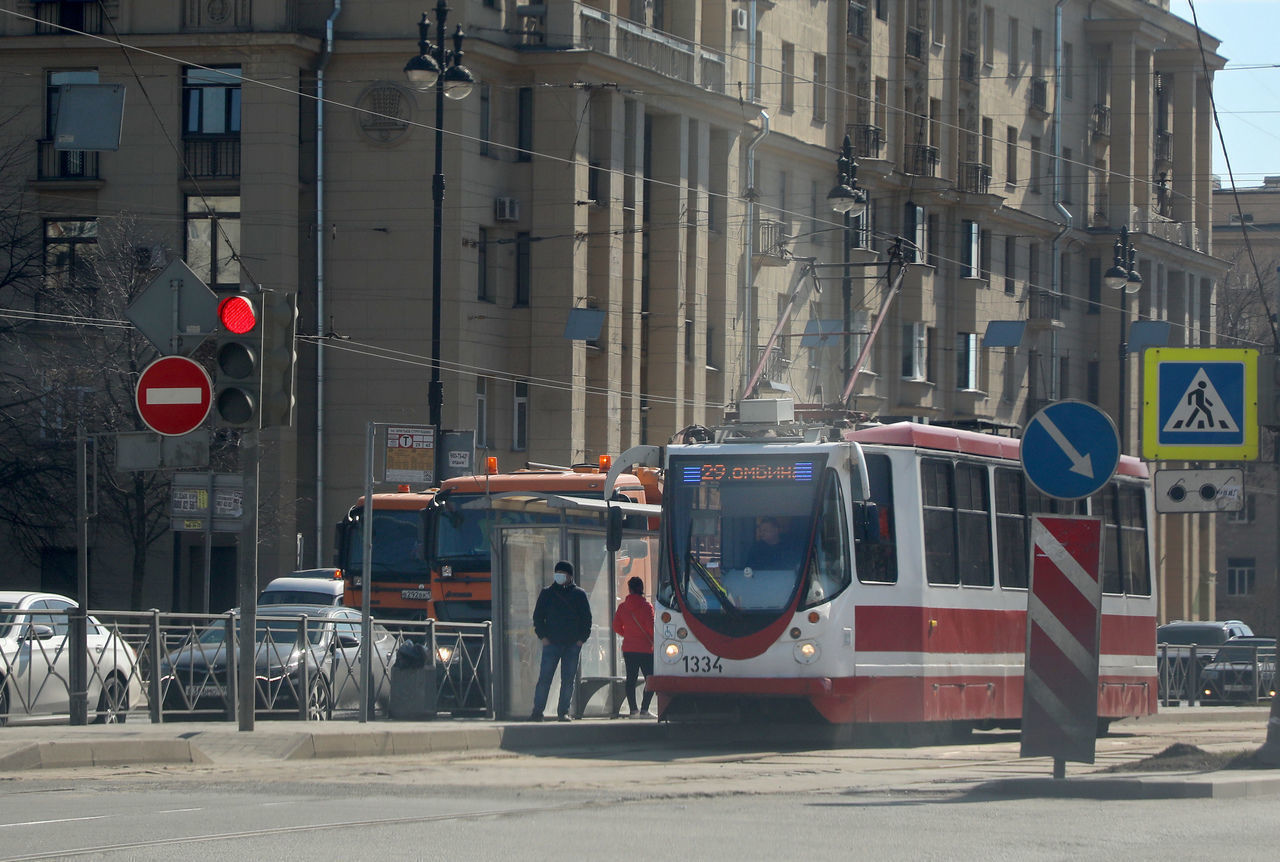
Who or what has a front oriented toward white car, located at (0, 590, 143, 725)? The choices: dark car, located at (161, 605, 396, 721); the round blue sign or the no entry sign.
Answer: the dark car

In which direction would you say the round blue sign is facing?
toward the camera

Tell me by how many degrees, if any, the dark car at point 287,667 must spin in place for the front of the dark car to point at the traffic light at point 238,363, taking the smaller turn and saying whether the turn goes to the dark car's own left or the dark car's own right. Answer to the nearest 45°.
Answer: approximately 45° to the dark car's own left

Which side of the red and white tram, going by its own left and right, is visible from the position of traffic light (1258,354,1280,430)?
left

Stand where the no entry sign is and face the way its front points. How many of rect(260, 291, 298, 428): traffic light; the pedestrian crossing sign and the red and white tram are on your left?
3

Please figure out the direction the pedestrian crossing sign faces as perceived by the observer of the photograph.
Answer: facing the viewer

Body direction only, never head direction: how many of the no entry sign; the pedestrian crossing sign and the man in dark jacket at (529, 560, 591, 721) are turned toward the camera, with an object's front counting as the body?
3

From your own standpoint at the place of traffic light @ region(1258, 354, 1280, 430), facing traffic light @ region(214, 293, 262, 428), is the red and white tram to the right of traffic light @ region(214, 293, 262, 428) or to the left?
right

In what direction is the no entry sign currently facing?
toward the camera

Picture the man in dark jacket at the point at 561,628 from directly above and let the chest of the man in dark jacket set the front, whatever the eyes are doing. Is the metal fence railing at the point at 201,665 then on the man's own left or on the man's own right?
on the man's own right

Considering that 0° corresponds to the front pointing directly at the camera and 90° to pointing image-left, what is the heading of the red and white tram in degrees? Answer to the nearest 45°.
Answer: approximately 45°
